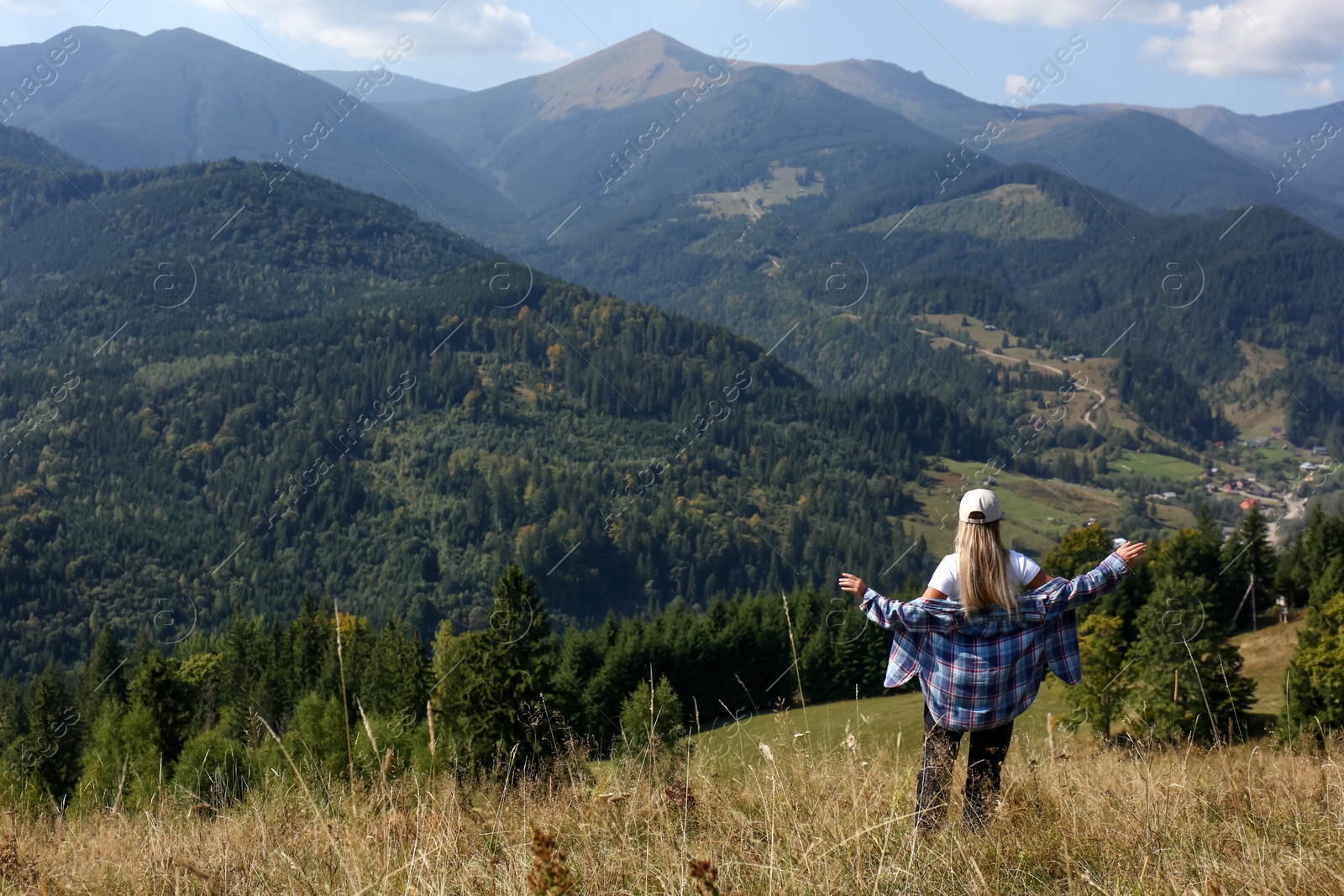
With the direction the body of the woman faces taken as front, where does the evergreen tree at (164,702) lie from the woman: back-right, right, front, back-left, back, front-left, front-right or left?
front-left

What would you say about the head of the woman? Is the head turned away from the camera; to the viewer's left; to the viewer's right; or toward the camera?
away from the camera

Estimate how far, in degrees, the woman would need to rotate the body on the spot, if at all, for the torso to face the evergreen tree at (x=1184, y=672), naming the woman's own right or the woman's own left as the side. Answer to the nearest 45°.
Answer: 0° — they already face it

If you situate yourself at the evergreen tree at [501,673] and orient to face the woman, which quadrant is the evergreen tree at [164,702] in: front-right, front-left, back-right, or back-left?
back-right

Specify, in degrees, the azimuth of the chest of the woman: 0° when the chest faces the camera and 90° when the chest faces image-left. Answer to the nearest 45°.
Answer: approximately 180°

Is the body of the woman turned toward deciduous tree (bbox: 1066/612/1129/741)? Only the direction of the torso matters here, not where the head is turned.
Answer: yes
